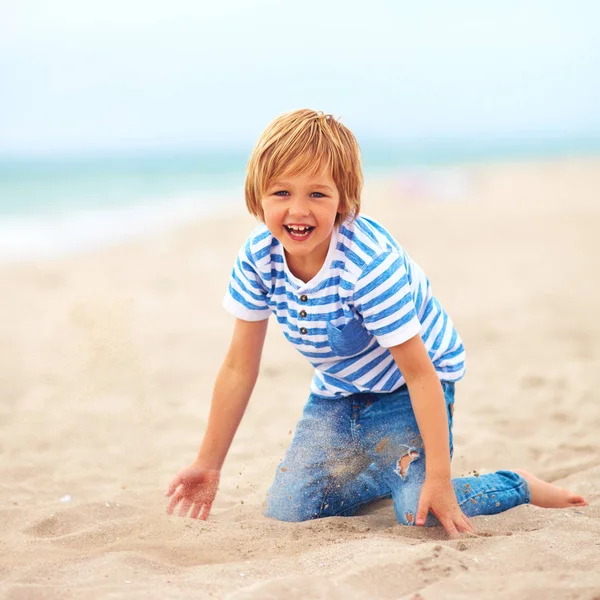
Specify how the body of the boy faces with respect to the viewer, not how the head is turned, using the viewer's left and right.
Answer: facing the viewer and to the left of the viewer
